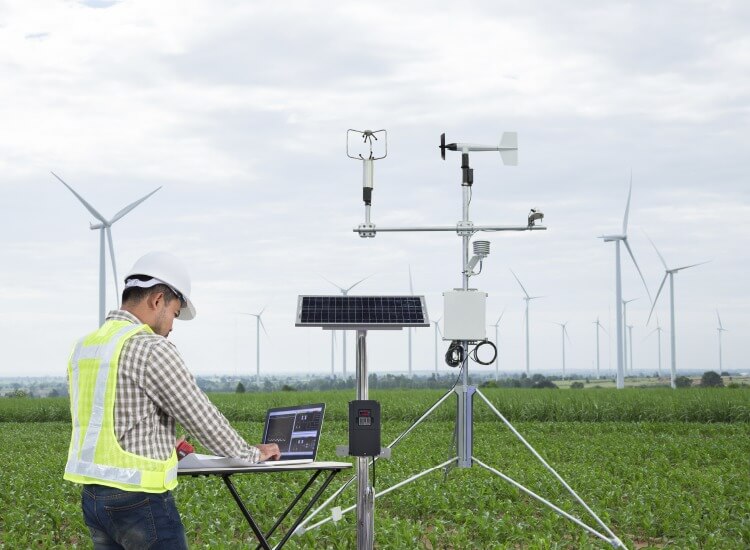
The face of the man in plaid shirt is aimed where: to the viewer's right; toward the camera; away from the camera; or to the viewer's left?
to the viewer's right

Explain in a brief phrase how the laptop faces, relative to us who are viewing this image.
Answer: facing the viewer and to the left of the viewer

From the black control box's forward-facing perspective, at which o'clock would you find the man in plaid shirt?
The man in plaid shirt is roughly at 1 o'clock from the black control box.

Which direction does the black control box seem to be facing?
toward the camera

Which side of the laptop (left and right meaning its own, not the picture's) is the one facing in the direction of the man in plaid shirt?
front

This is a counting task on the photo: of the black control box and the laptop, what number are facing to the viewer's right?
0

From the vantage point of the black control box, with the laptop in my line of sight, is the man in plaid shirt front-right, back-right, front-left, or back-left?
front-left
